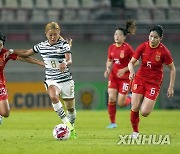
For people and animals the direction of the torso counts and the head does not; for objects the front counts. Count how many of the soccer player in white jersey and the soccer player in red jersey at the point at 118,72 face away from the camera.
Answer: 0

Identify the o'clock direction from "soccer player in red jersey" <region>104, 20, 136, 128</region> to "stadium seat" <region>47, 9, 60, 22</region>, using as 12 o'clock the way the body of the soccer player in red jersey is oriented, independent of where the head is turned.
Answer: The stadium seat is roughly at 4 o'clock from the soccer player in red jersey.

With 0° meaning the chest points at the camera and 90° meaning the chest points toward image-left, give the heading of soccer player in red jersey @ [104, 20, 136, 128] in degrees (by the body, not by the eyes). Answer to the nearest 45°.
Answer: approximately 45°

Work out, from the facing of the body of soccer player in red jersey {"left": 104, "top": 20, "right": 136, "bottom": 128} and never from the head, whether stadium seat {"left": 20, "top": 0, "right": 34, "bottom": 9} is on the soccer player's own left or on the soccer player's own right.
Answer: on the soccer player's own right

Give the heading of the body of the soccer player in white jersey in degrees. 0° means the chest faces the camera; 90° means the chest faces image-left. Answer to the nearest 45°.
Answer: approximately 0°

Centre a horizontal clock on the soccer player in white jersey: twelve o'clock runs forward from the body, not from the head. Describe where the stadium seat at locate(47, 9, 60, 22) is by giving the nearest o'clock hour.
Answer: The stadium seat is roughly at 6 o'clock from the soccer player in white jersey.

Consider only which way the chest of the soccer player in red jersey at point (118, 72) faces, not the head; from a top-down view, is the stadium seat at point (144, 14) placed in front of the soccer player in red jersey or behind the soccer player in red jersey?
behind

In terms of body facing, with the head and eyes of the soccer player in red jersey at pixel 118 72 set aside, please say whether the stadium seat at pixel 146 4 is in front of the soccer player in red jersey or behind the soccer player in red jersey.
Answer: behind

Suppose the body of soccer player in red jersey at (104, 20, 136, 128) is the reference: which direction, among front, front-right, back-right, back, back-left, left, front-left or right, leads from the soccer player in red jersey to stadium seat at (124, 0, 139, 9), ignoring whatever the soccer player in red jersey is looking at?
back-right

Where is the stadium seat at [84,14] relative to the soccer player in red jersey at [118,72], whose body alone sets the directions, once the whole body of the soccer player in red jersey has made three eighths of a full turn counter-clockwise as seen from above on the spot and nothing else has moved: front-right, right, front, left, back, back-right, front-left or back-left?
left

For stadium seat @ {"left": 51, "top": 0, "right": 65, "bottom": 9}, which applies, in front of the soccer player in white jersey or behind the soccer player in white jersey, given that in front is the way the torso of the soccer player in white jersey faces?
behind
